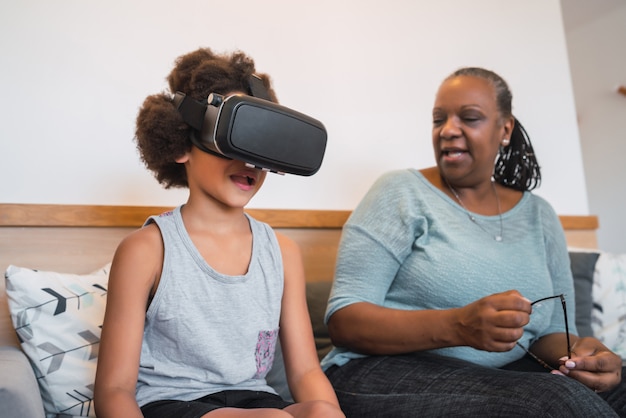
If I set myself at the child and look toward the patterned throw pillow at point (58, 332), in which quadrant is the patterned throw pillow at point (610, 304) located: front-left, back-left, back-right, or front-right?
back-right

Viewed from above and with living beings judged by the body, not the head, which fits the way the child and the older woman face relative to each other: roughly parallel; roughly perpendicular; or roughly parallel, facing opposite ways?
roughly parallel

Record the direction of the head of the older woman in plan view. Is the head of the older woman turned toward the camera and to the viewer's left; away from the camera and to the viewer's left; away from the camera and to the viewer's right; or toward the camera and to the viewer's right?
toward the camera and to the viewer's left

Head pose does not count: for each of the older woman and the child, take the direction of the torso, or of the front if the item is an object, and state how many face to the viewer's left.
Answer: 0

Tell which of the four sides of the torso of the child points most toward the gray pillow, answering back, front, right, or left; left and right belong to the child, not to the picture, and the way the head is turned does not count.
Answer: left

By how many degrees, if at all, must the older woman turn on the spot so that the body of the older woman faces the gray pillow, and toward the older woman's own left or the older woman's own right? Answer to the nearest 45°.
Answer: approximately 90° to the older woman's own left

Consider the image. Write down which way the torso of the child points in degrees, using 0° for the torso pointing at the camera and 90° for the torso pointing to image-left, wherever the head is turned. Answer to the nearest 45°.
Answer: approximately 315°

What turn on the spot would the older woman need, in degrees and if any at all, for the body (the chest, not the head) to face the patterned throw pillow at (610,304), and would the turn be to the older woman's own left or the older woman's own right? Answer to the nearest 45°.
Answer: approximately 90° to the older woman's own left

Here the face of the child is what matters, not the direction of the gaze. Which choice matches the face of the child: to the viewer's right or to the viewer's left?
to the viewer's right
